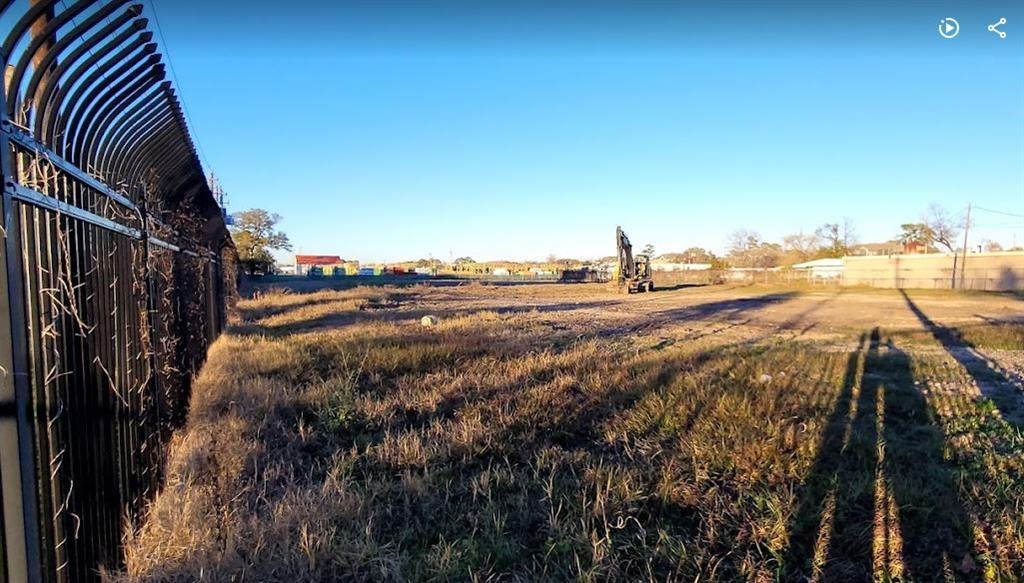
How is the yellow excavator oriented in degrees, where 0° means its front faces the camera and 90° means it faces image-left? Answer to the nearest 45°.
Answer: approximately 45°

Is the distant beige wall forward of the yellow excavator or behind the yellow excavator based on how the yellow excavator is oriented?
behind
